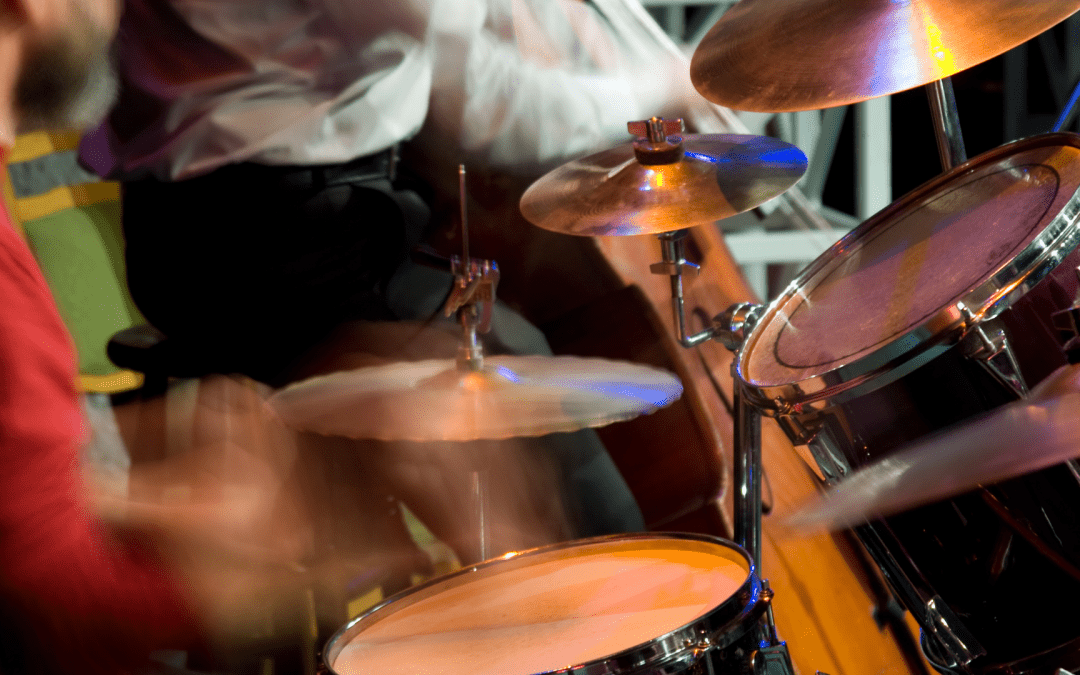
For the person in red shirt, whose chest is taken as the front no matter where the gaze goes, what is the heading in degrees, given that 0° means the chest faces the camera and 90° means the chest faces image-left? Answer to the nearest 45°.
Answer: approximately 270°

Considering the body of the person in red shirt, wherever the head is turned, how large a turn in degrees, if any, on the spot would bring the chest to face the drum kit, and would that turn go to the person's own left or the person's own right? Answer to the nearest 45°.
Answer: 0° — they already face it

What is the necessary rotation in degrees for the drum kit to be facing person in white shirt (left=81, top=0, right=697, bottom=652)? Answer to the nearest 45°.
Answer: approximately 135° to its left

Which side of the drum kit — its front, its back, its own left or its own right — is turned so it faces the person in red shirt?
back

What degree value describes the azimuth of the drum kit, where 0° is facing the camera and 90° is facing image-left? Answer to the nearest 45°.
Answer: approximately 270°

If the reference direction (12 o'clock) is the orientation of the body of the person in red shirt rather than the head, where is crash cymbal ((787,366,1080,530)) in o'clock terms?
The crash cymbal is roughly at 1 o'clock from the person in red shirt.
